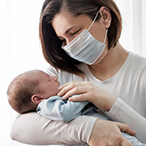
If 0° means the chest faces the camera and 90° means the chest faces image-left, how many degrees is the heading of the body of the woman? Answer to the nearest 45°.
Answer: approximately 45°

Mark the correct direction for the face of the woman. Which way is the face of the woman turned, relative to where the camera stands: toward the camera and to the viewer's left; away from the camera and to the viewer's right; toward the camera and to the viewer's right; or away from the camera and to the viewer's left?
toward the camera and to the viewer's left
